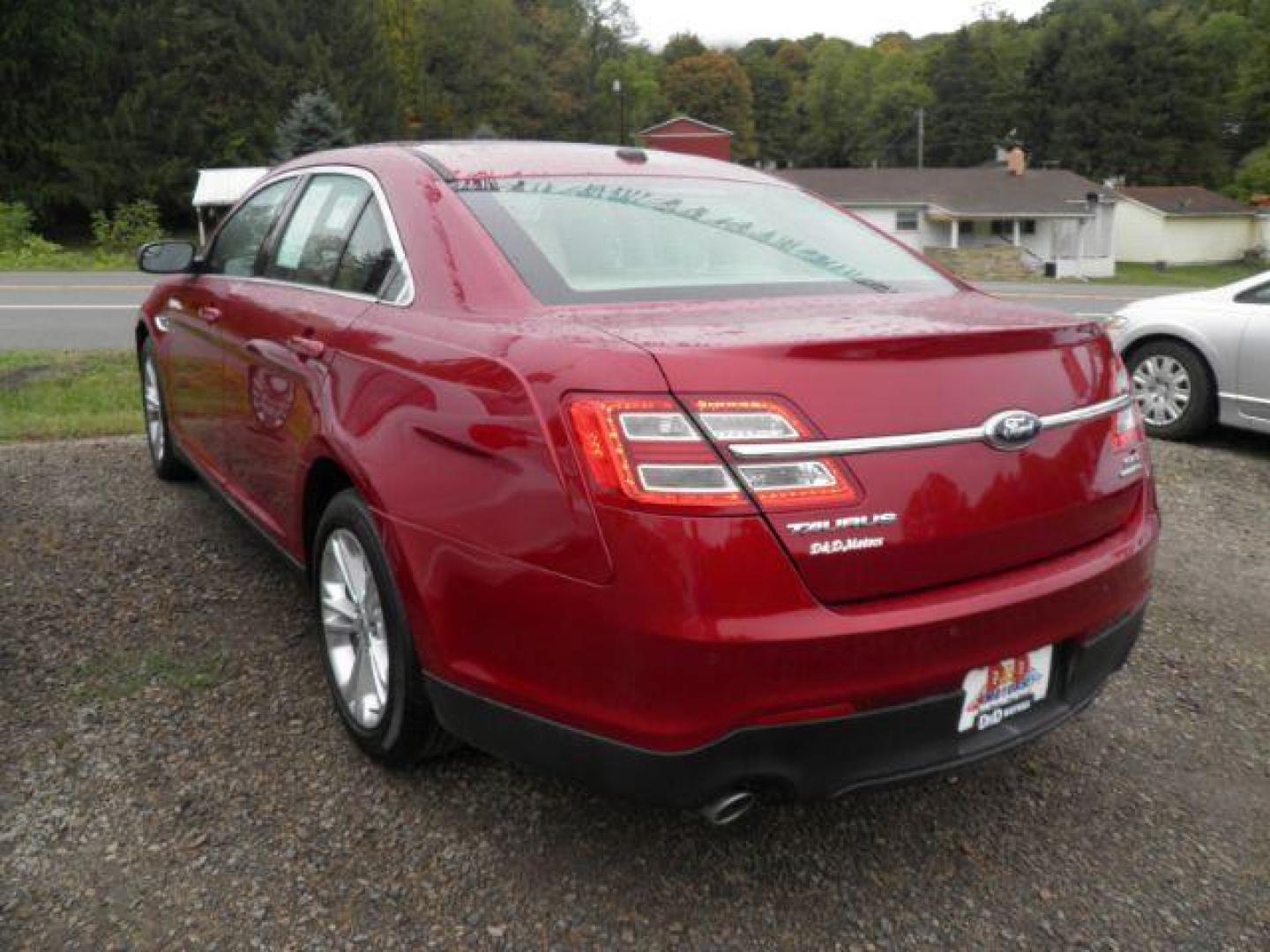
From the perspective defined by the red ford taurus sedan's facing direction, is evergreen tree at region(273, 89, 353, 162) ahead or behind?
ahead

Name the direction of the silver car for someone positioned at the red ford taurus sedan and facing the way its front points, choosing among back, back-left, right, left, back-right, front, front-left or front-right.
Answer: right

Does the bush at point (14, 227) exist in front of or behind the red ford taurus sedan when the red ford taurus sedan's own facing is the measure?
in front

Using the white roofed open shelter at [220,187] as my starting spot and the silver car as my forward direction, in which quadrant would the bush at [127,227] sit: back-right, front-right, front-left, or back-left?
back-right

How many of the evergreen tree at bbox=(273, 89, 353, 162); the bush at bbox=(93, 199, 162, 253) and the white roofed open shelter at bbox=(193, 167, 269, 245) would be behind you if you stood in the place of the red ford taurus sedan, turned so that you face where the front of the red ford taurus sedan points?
0

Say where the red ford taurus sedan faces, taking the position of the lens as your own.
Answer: facing away from the viewer and to the left of the viewer

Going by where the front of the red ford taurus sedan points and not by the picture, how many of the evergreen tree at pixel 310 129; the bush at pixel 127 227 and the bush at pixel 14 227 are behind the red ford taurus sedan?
0

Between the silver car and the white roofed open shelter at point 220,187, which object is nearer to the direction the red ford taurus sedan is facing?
the white roofed open shelter
